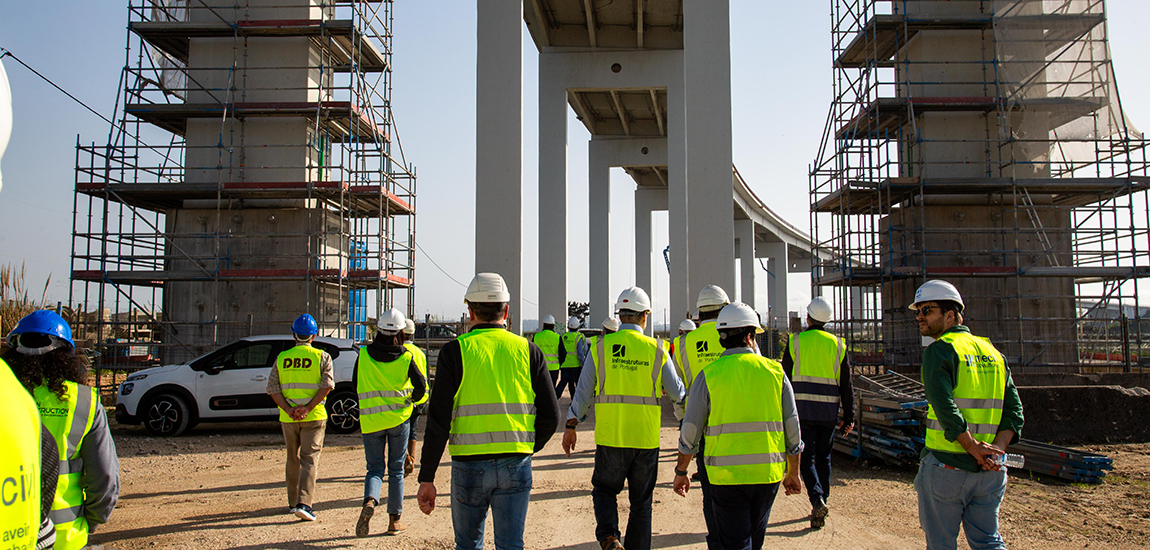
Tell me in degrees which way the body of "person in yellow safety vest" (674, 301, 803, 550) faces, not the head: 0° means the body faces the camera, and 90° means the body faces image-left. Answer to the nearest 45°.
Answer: approximately 180°

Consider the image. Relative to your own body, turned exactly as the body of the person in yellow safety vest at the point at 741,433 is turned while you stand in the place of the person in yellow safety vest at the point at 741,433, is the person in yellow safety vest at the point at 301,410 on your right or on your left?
on your left

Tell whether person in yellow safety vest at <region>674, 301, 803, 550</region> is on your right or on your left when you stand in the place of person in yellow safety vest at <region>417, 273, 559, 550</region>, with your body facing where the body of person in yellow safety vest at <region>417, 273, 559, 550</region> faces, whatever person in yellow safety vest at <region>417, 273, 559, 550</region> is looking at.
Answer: on your right

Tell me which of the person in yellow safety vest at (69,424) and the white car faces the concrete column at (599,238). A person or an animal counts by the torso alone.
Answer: the person in yellow safety vest

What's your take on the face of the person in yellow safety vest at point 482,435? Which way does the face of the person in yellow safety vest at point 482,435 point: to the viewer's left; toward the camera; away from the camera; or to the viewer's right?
away from the camera

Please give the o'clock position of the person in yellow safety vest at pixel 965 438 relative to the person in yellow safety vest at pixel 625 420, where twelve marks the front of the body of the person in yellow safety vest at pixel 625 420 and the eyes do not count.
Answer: the person in yellow safety vest at pixel 965 438 is roughly at 4 o'clock from the person in yellow safety vest at pixel 625 420.

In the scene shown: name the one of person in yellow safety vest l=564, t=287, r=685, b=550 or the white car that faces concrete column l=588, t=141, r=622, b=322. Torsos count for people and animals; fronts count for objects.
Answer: the person in yellow safety vest

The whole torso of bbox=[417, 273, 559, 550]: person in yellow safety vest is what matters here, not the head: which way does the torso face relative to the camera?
away from the camera

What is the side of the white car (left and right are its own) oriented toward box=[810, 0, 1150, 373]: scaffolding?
back

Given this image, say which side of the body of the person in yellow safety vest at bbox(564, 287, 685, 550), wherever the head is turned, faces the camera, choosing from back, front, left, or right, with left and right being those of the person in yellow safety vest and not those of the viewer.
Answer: back

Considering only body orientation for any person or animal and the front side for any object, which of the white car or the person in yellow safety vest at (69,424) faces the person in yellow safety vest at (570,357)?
the person in yellow safety vest at (69,424)
